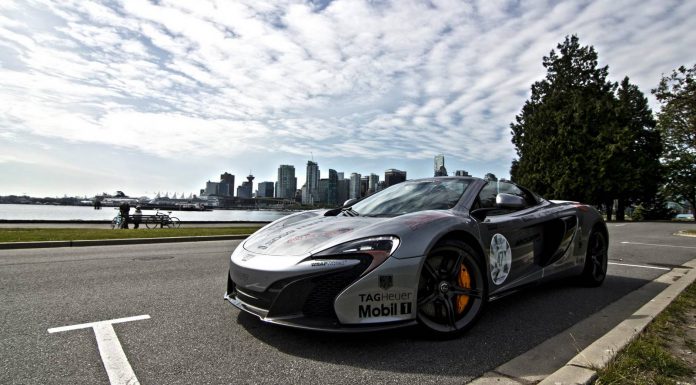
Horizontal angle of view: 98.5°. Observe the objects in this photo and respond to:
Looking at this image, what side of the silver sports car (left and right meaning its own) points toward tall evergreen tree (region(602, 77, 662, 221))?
back

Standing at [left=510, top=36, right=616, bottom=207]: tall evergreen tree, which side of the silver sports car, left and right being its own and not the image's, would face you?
back

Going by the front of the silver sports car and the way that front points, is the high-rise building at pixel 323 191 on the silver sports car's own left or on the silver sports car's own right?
on the silver sports car's own right

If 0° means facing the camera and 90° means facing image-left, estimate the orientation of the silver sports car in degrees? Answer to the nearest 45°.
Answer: approximately 45°
